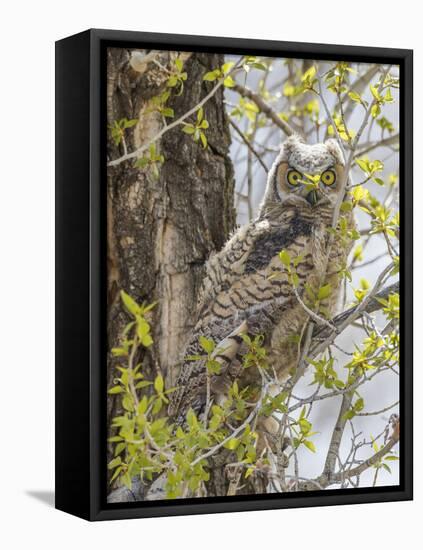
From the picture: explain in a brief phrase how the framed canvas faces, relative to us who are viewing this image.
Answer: facing the viewer and to the right of the viewer
